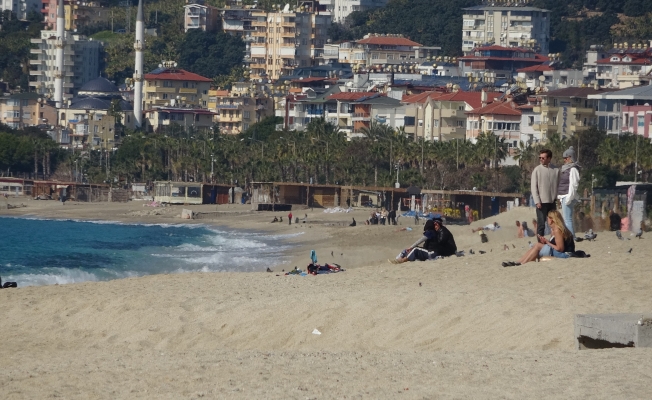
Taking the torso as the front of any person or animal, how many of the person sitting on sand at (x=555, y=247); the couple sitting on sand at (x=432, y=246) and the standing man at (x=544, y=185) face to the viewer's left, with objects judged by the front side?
2

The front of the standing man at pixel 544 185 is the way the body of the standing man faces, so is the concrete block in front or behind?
in front

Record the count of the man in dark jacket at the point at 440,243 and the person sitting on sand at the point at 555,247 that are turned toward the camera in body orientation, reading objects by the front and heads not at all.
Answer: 0

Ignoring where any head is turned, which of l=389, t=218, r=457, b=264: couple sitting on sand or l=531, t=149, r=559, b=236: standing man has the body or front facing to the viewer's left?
the couple sitting on sand

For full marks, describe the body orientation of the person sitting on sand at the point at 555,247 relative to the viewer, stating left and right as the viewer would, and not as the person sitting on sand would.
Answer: facing to the left of the viewer

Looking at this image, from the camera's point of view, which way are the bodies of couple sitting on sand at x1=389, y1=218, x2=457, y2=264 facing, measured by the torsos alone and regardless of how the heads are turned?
to the viewer's left

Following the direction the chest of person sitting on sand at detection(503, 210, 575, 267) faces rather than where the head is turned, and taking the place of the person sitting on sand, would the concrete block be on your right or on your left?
on your left

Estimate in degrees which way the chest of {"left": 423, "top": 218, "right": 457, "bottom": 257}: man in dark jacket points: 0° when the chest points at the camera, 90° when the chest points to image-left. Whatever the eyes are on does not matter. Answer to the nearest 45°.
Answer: approximately 90°

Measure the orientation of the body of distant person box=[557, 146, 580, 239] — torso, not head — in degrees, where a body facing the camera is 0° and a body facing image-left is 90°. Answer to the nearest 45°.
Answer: approximately 45°

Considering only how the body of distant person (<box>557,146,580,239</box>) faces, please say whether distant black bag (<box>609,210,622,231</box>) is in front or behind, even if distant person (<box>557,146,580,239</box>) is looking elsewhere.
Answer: behind

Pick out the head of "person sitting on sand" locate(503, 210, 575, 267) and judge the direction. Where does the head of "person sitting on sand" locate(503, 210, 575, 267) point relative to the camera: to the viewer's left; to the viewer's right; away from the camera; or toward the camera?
to the viewer's left
